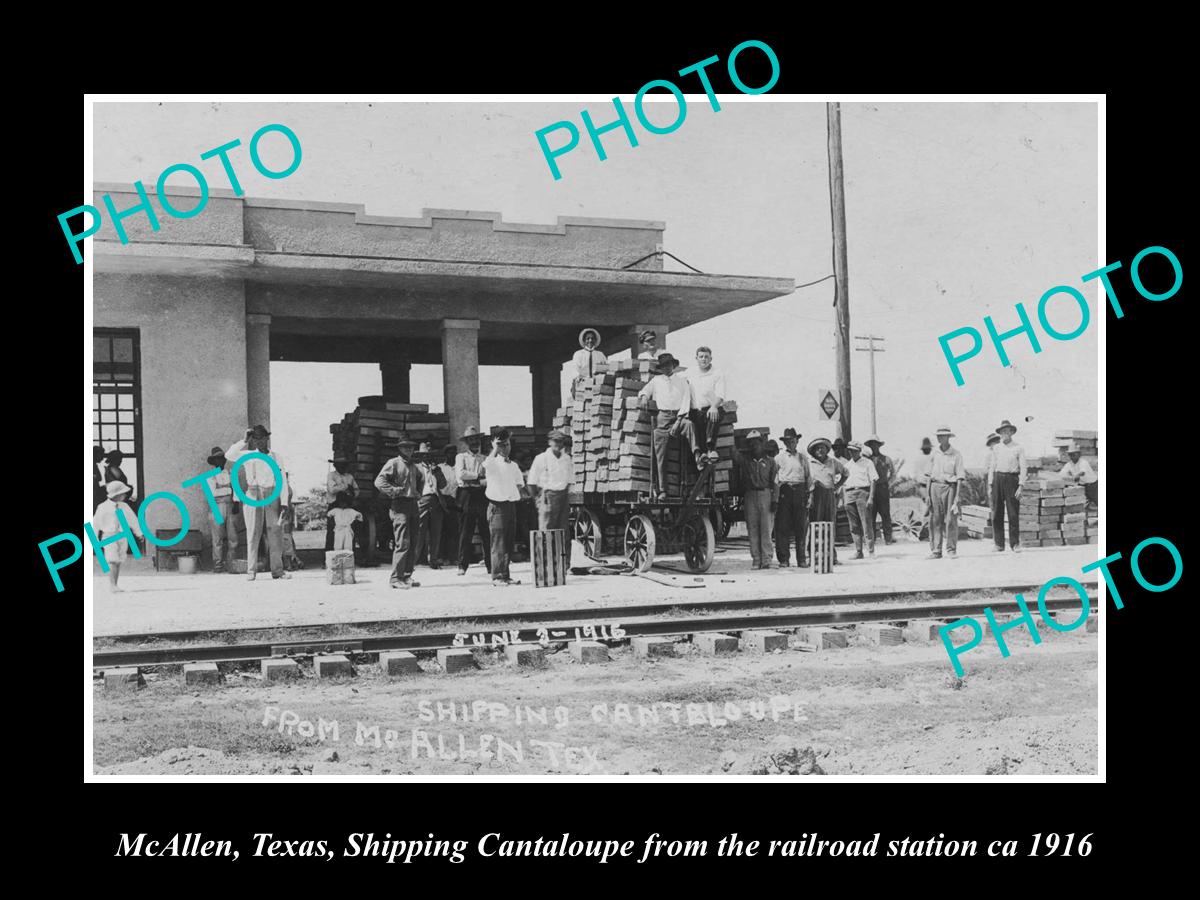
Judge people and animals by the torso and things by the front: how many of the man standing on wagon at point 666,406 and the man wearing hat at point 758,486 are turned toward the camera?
2

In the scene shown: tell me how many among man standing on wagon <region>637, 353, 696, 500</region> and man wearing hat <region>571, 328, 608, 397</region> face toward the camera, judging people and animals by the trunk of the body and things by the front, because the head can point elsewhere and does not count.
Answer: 2

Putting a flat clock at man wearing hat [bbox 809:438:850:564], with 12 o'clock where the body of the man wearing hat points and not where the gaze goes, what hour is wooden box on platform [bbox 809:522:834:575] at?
The wooden box on platform is roughly at 12 o'clock from the man wearing hat.

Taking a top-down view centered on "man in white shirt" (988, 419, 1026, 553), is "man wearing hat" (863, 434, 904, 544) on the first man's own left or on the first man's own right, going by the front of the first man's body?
on the first man's own right
